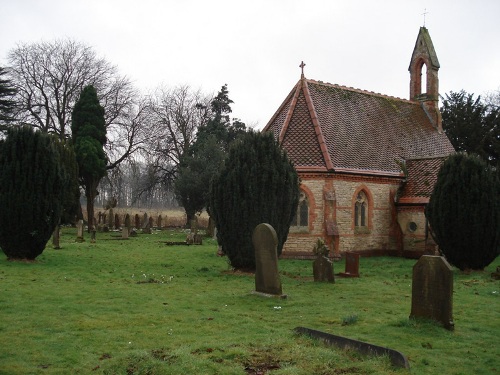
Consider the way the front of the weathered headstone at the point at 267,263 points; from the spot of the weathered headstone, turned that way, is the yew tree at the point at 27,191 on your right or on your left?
on your right

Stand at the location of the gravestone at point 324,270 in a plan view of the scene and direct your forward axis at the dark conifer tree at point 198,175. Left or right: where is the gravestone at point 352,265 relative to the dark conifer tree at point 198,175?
right

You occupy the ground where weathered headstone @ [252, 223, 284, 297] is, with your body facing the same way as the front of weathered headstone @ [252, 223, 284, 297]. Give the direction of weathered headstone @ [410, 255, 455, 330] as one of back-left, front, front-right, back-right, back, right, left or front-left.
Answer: left

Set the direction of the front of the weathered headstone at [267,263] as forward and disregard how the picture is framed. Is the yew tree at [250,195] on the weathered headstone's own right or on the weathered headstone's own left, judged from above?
on the weathered headstone's own right

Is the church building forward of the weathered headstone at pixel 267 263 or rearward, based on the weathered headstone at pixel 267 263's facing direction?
rearward

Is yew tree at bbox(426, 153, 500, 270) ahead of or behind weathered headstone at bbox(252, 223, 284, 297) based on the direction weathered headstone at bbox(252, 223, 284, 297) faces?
behind

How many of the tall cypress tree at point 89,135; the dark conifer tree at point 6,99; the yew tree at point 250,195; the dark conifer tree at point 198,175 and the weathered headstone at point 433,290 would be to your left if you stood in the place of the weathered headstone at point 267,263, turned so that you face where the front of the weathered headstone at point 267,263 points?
1

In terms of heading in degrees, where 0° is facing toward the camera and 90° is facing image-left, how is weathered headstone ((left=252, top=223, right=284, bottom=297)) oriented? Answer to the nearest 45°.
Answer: approximately 45°
